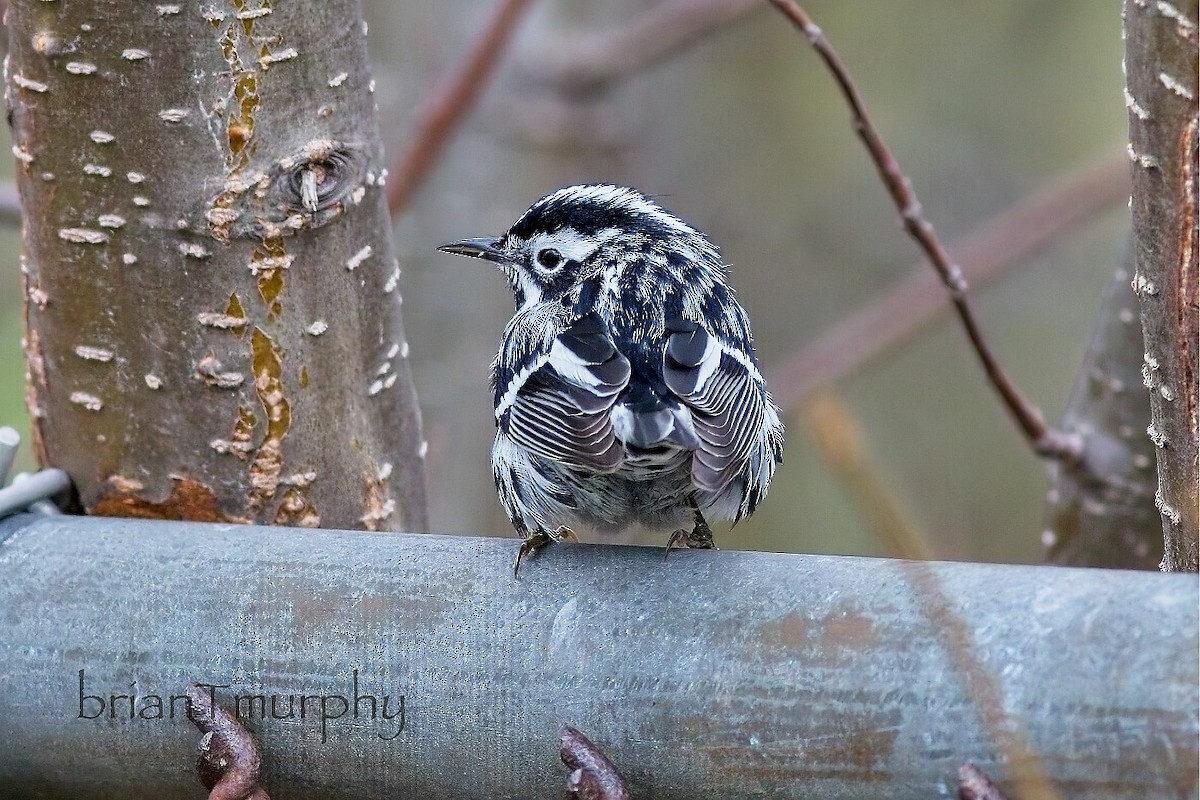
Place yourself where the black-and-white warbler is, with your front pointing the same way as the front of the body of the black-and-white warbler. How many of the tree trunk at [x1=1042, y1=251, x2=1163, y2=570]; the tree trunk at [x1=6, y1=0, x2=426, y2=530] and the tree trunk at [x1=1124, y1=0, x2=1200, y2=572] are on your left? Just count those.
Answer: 1

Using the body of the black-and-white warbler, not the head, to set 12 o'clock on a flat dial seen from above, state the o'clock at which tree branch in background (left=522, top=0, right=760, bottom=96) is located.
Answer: The tree branch in background is roughly at 12 o'clock from the black-and-white warbler.

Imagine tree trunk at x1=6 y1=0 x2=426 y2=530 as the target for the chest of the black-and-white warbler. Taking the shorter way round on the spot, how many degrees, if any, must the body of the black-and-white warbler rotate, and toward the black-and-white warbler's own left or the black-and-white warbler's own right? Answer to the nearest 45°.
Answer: approximately 90° to the black-and-white warbler's own left

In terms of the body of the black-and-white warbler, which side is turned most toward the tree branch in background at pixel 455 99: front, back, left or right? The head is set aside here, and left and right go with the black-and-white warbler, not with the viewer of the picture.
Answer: front

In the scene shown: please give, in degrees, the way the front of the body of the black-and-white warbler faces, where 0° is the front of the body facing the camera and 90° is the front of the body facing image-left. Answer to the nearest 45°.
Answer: approximately 180°

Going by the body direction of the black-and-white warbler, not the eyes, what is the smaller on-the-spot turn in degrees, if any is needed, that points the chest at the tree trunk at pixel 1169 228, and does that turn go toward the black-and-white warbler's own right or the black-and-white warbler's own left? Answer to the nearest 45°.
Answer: approximately 135° to the black-and-white warbler's own right

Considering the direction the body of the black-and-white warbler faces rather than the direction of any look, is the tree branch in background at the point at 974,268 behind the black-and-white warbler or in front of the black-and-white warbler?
in front
